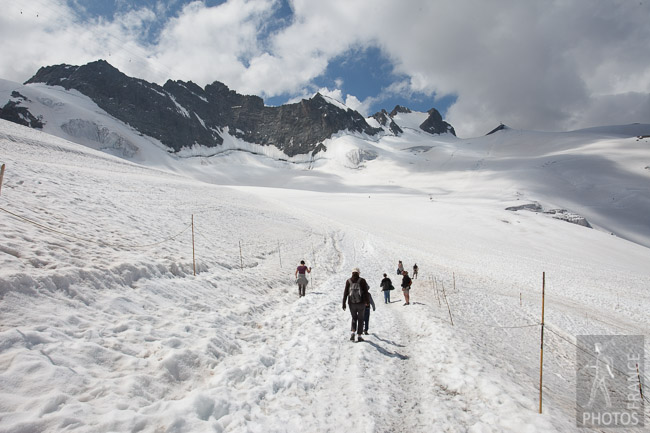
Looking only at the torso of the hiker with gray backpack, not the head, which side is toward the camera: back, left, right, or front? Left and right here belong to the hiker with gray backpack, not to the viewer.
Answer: back
